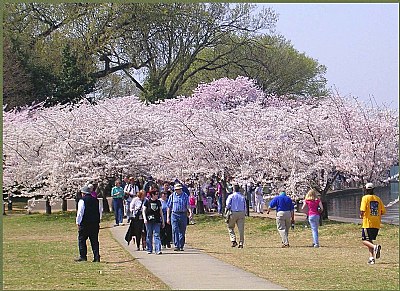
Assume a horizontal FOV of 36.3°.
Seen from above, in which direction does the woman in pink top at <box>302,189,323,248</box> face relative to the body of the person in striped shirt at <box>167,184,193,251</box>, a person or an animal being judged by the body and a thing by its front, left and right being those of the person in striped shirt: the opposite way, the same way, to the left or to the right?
the opposite way

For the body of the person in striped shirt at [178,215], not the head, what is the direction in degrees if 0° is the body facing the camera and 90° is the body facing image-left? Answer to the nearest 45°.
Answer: approximately 0°

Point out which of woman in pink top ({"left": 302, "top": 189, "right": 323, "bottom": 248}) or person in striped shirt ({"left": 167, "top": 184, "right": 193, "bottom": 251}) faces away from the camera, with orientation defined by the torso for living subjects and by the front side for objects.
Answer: the woman in pink top

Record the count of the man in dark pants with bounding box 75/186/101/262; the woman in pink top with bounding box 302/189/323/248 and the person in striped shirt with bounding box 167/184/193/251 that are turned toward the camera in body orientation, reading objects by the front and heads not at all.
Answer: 1

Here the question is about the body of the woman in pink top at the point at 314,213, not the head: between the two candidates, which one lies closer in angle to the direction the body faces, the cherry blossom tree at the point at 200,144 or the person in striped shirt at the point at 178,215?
the cherry blossom tree

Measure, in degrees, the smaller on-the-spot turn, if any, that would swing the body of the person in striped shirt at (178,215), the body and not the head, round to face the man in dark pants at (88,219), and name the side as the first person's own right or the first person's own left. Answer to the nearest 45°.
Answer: approximately 45° to the first person's own right

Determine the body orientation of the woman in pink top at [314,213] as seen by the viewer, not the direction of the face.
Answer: away from the camera
